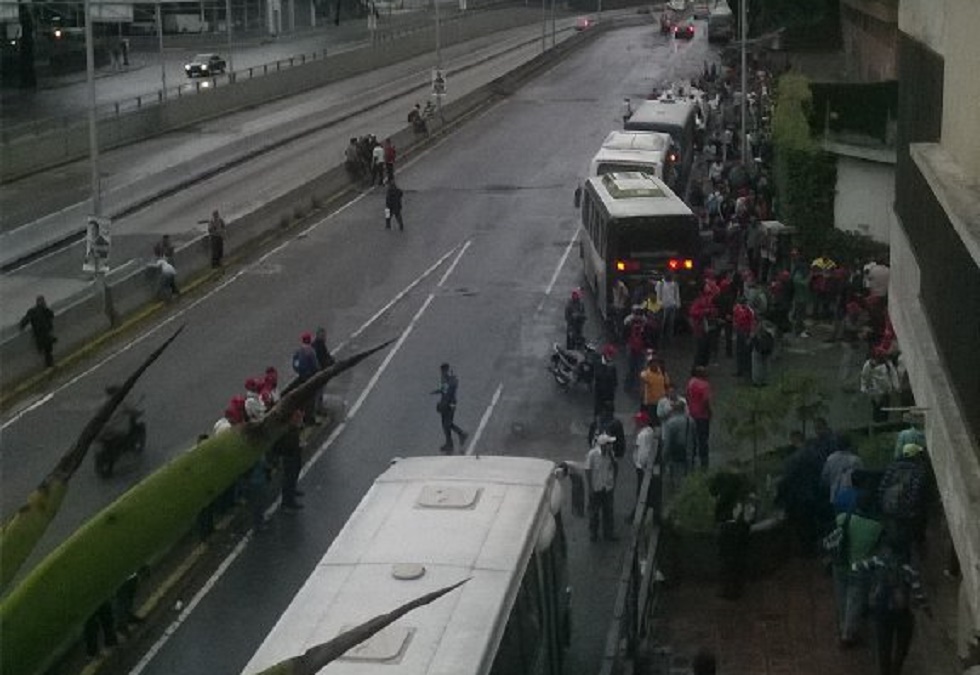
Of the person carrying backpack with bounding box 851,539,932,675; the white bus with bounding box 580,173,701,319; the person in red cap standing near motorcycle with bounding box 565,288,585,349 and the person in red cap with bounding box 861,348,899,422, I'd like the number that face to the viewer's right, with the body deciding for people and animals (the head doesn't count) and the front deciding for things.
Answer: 0

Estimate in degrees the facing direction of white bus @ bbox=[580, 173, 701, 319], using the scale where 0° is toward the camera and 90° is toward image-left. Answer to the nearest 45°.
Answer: approximately 180°

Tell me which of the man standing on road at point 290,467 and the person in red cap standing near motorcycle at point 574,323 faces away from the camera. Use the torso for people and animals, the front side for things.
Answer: the person in red cap standing near motorcycle

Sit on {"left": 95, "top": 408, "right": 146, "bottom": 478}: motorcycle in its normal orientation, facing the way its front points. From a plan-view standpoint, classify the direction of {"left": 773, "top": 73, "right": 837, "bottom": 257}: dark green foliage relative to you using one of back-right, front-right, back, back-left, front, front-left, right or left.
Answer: front

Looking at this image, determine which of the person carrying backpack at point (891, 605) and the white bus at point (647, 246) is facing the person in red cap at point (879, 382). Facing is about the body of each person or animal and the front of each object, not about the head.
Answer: the person carrying backpack

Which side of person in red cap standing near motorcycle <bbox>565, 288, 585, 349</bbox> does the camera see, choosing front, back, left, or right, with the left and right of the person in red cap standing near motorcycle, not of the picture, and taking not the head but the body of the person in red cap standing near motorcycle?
back

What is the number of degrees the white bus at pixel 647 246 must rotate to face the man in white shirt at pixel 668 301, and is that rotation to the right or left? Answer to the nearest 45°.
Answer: approximately 180°

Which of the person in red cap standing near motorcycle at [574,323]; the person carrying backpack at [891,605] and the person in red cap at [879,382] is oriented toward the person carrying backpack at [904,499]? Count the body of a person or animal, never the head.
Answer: the person carrying backpack at [891,605]

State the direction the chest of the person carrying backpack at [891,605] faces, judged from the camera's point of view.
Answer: away from the camera
